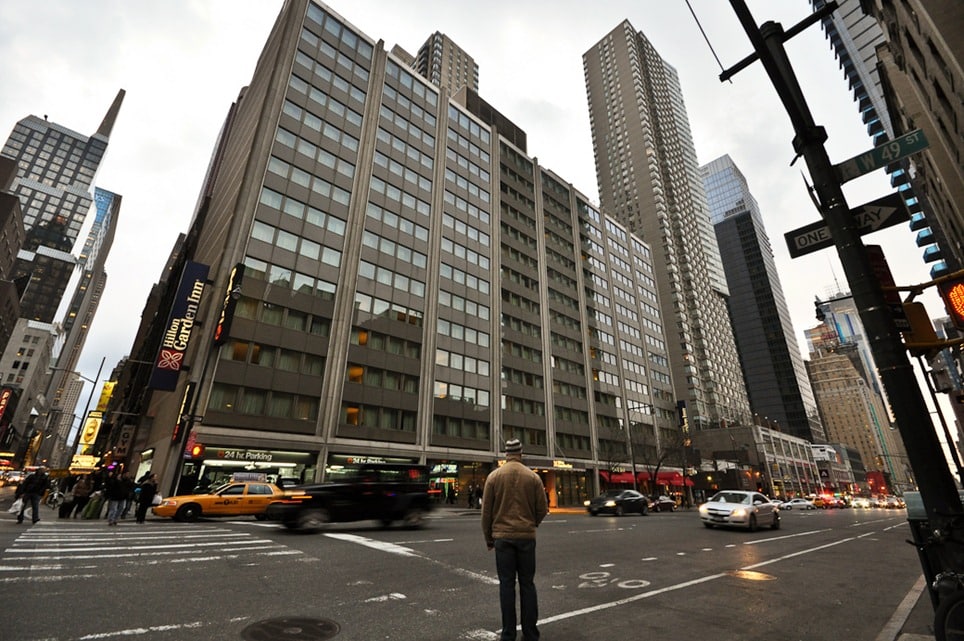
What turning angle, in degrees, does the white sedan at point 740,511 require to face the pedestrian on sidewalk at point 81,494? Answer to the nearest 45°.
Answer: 0° — it already faces them

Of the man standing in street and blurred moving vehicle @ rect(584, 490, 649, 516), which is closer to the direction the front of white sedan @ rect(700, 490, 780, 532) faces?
the man standing in street

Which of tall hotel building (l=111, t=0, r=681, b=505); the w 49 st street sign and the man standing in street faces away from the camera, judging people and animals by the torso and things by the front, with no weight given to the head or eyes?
the man standing in street

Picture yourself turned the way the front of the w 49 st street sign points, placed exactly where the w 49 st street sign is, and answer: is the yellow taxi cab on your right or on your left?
on your right

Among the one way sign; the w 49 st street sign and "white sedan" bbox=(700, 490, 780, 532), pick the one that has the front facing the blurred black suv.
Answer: the white sedan

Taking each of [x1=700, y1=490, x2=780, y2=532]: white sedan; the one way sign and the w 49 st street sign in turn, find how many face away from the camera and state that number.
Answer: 0

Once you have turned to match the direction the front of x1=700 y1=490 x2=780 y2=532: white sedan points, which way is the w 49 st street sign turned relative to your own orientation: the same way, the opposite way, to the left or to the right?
the same way

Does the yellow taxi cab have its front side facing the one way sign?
no

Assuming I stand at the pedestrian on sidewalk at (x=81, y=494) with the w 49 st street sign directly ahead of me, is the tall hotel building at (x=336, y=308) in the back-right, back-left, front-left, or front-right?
back-left

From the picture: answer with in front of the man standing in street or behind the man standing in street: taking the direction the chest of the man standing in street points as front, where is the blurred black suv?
in front

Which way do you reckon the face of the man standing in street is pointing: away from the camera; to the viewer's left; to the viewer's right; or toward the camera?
away from the camera

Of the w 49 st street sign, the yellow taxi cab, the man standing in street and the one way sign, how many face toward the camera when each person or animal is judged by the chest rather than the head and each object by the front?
2

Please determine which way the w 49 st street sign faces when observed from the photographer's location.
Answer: facing the viewer

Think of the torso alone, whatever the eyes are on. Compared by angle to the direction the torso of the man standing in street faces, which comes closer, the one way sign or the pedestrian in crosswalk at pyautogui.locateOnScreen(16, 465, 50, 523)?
the pedestrian in crosswalk

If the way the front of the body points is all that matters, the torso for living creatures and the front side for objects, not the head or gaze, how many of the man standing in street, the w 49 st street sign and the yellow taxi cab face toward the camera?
1

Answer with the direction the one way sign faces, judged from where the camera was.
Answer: facing the viewer

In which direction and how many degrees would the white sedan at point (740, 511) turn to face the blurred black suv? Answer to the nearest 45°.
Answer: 0° — it already faces it
